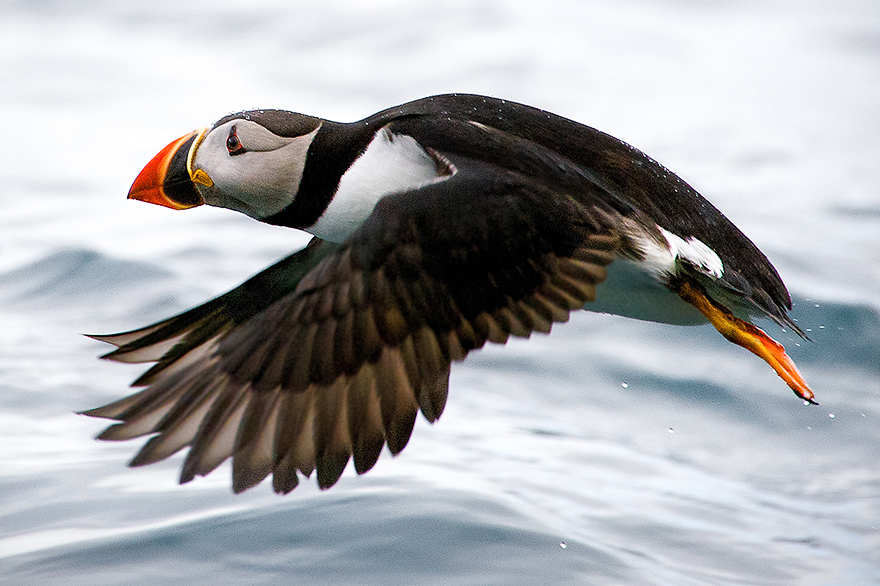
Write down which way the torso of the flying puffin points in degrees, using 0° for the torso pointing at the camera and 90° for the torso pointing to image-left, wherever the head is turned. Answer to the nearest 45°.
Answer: approximately 90°
